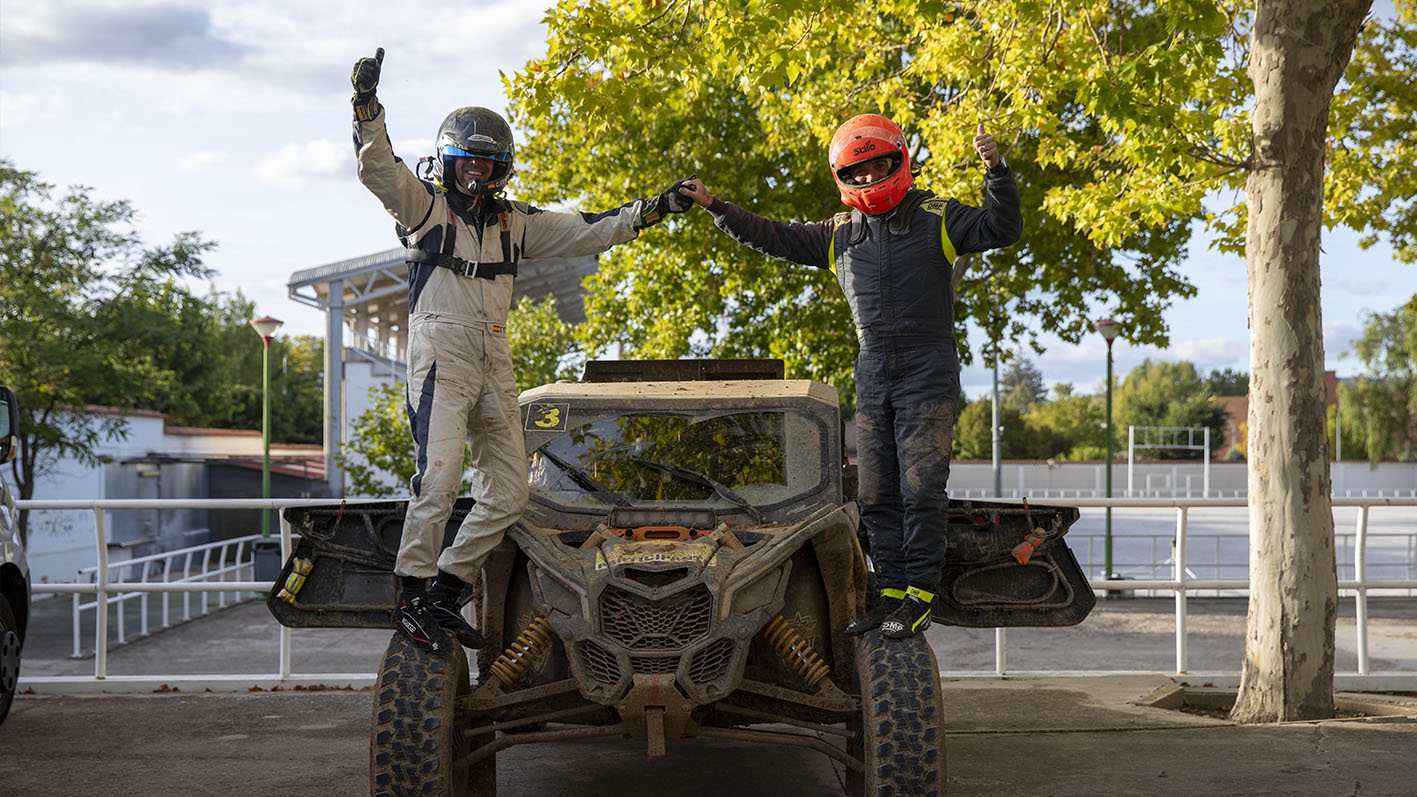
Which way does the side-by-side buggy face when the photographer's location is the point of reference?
facing the viewer

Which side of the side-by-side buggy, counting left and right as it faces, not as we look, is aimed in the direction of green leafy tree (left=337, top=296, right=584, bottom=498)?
back

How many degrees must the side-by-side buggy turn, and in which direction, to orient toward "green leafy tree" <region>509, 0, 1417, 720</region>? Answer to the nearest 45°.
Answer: approximately 135° to its left

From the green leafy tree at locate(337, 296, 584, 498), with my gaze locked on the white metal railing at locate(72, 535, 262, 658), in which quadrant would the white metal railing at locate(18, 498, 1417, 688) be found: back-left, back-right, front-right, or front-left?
front-left

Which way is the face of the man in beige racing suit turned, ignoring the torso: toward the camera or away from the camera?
toward the camera

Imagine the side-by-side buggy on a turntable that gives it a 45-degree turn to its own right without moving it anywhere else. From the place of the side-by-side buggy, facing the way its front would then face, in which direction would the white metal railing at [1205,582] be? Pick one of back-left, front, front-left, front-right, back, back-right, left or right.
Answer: back

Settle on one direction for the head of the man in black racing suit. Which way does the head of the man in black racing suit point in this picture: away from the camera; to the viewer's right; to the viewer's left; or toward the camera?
toward the camera

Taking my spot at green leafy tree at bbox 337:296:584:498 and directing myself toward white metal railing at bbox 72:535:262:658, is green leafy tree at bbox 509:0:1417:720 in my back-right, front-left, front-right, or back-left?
front-left

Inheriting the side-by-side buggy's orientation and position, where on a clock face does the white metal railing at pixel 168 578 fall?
The white metal railing is roughly at 5 o'clock from the side-by-side buggy.

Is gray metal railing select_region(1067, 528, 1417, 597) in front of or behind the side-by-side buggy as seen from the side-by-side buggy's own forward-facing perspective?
behind
